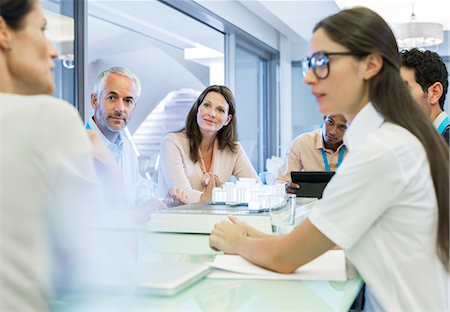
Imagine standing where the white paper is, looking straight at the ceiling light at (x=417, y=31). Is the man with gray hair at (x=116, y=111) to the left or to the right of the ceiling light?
left

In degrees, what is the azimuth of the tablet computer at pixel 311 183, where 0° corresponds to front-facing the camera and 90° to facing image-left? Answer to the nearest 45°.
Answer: approximately 180°

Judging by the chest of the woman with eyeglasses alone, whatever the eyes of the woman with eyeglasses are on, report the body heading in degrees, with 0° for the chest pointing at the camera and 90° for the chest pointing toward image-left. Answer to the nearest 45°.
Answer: approximately 90°

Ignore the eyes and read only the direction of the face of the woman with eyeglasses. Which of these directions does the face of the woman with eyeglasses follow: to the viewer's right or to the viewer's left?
to the viewer's left

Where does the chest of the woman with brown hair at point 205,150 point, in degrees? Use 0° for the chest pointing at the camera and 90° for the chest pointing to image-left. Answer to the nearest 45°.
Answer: approximately 0°

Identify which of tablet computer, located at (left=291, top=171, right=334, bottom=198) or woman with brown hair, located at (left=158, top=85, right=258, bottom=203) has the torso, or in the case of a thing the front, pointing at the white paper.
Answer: the woman with brown hair

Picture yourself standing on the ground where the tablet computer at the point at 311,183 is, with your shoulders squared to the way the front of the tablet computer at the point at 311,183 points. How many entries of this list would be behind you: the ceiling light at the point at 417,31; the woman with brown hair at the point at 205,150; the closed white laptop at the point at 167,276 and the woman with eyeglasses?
2

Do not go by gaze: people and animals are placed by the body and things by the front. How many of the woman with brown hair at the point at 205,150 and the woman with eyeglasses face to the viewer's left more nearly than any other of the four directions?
1

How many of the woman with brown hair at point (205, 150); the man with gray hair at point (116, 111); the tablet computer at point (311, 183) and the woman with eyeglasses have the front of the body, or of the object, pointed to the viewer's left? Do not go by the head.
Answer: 1

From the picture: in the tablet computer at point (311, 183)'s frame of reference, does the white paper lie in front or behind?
behind

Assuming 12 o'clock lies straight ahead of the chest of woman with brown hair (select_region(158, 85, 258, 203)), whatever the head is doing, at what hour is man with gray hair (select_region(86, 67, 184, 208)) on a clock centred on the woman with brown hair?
The man with gray hair is roughly at 2 o'clock from the woman with brown hair.

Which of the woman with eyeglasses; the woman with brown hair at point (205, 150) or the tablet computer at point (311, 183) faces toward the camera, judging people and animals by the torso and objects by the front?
the woman with brown hair

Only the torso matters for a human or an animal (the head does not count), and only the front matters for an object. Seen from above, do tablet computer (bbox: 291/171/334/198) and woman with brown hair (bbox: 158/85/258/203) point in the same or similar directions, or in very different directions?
very different directions

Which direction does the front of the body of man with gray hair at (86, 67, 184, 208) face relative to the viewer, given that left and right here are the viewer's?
facing the viewer and to the right of the viewer

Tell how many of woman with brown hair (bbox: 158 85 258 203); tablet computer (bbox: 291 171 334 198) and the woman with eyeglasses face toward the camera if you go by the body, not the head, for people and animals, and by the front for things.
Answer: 1
